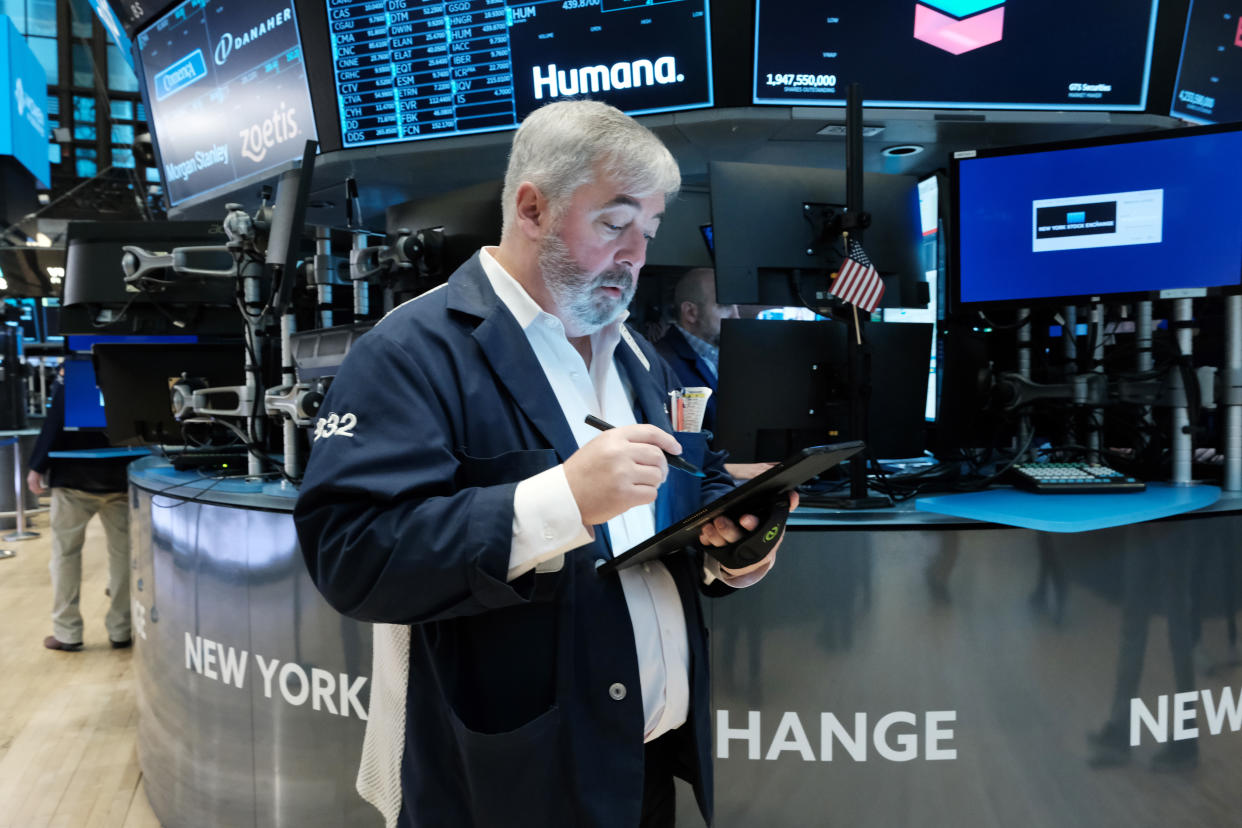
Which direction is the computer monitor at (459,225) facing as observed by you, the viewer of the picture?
facing away from the viewer and to the right of the viewer

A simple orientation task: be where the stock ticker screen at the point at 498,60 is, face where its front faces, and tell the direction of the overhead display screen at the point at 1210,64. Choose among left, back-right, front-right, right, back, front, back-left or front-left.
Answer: left

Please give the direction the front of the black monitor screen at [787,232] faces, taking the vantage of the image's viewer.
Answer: facing away from the viewer

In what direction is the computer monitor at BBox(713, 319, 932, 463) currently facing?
away from the camera

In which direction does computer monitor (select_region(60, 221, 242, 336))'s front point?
away from the camera

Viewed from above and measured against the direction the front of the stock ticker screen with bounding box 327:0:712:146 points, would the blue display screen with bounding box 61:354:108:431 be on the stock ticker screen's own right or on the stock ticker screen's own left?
on the stock ticker screen's own right

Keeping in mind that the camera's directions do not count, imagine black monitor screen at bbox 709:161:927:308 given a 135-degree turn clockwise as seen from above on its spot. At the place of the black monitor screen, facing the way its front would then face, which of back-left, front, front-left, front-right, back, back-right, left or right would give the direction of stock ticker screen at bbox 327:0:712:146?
back

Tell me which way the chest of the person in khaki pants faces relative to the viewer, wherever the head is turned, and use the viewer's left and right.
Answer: facing away from the viewer

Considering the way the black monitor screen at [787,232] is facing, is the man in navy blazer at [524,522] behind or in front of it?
behind

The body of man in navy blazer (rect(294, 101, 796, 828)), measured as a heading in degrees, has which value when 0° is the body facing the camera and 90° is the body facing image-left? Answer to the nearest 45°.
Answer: approximately 315°

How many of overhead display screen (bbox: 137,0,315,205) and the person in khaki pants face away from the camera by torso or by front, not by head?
1

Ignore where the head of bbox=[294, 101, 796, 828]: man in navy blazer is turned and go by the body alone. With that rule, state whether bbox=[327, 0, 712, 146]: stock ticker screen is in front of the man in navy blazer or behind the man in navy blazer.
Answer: behind
